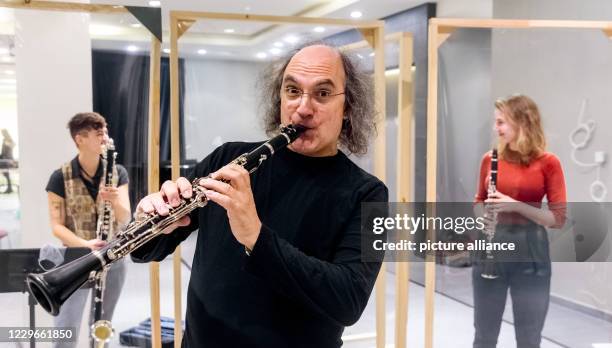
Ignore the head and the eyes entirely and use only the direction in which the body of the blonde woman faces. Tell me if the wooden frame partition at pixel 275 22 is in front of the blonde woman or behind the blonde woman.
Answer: in front

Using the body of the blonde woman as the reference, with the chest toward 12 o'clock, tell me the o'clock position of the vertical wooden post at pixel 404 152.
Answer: The vertical wooden post is roughly at 2 o'clock from the blonde woman.

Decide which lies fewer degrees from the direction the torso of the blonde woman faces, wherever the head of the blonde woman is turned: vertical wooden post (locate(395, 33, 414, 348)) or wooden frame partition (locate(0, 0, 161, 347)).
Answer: the wooden frame partition

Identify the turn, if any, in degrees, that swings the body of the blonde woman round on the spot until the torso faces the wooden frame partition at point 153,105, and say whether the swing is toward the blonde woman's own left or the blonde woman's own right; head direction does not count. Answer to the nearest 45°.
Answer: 0° — they already face it

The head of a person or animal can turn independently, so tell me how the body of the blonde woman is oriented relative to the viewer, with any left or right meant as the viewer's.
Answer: facing the viewer and to the left of the viewer

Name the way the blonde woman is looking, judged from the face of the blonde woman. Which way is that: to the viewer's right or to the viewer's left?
to the viewer's left
